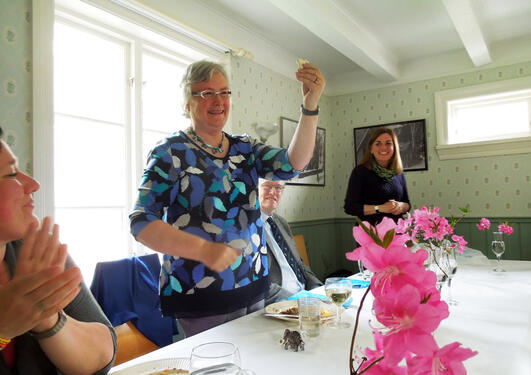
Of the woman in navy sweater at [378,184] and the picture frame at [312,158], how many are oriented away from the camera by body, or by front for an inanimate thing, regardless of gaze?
0

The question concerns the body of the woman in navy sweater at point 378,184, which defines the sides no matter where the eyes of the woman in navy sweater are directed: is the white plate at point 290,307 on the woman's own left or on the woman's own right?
on the woman's own right

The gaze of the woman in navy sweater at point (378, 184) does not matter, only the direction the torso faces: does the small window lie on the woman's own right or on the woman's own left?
on the woman's own left

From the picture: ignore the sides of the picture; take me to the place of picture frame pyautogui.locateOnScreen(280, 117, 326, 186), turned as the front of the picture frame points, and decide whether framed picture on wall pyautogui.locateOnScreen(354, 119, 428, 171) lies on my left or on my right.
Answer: on my left

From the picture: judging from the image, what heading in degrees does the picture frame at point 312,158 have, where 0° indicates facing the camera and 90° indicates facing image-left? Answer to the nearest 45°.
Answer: approximately 315°

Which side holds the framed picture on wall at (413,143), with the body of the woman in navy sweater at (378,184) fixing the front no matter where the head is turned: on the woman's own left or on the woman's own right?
on the woman's own left

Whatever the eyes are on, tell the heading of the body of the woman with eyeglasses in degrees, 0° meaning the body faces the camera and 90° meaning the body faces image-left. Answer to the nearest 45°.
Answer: approximately 315°

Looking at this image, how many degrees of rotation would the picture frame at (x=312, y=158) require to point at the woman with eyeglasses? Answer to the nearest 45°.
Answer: approximately 45° to its right

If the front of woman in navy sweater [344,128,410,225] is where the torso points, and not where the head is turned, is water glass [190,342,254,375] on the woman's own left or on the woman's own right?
on the woman's own right

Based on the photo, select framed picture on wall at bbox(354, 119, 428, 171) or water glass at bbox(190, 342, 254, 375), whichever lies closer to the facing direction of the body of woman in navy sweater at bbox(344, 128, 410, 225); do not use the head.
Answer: the water glass
